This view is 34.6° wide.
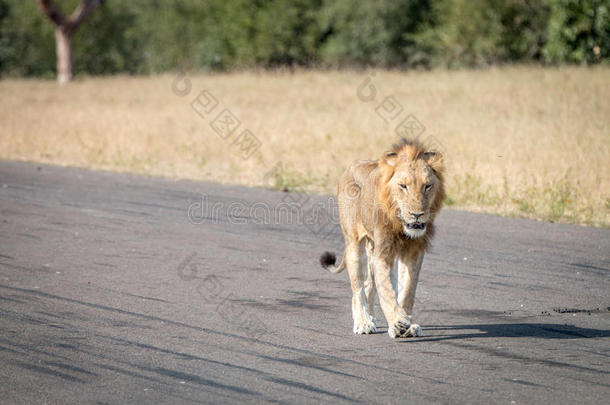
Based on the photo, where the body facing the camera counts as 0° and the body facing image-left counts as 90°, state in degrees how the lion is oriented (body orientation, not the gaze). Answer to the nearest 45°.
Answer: approximately 315°
